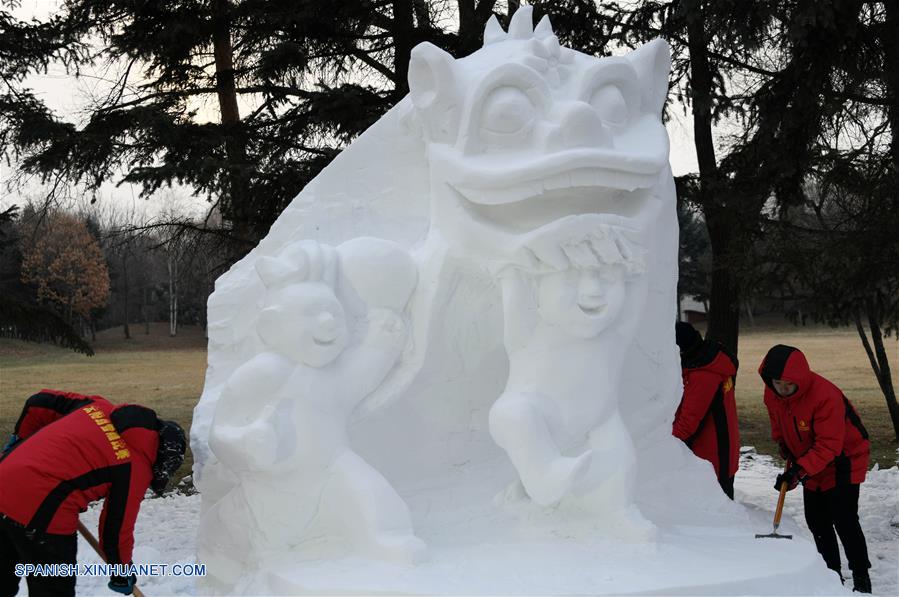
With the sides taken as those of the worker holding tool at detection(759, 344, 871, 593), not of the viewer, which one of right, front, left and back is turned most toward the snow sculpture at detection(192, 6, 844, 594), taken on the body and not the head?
front

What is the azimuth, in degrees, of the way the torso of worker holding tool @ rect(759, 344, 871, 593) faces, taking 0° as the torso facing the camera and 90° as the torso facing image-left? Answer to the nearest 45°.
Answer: approximately 45°

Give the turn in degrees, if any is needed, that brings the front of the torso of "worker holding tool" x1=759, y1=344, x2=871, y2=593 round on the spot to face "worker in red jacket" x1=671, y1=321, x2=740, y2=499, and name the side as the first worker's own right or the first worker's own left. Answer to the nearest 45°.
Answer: approximately 45° to the first worker's own right

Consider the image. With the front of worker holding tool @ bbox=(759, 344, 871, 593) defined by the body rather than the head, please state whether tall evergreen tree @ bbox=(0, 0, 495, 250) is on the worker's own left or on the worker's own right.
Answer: on the worker's own right

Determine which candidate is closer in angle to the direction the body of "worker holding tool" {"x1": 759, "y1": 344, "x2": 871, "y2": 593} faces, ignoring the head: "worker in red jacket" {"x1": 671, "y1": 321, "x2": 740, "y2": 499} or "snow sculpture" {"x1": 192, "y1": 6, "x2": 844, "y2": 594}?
the snow sculpture

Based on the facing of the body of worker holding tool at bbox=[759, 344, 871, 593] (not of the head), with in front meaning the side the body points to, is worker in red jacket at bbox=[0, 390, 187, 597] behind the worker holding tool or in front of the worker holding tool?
in front
